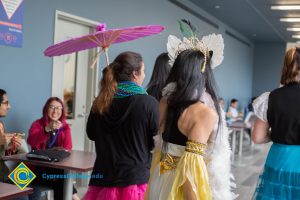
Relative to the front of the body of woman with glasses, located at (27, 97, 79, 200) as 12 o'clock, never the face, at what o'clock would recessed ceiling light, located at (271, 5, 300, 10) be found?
The recessed ceiling light is roughly at 8 o'clock from the woman with glasses.

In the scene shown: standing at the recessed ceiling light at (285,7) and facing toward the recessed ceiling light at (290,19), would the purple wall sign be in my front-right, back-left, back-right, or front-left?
back-left

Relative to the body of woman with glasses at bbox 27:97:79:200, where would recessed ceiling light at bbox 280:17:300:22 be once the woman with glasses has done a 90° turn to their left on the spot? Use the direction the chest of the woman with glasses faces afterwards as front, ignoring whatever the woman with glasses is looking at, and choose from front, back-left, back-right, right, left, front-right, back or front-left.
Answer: front-left

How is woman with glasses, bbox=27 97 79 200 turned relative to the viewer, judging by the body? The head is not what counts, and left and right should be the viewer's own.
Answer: facing the viewer
